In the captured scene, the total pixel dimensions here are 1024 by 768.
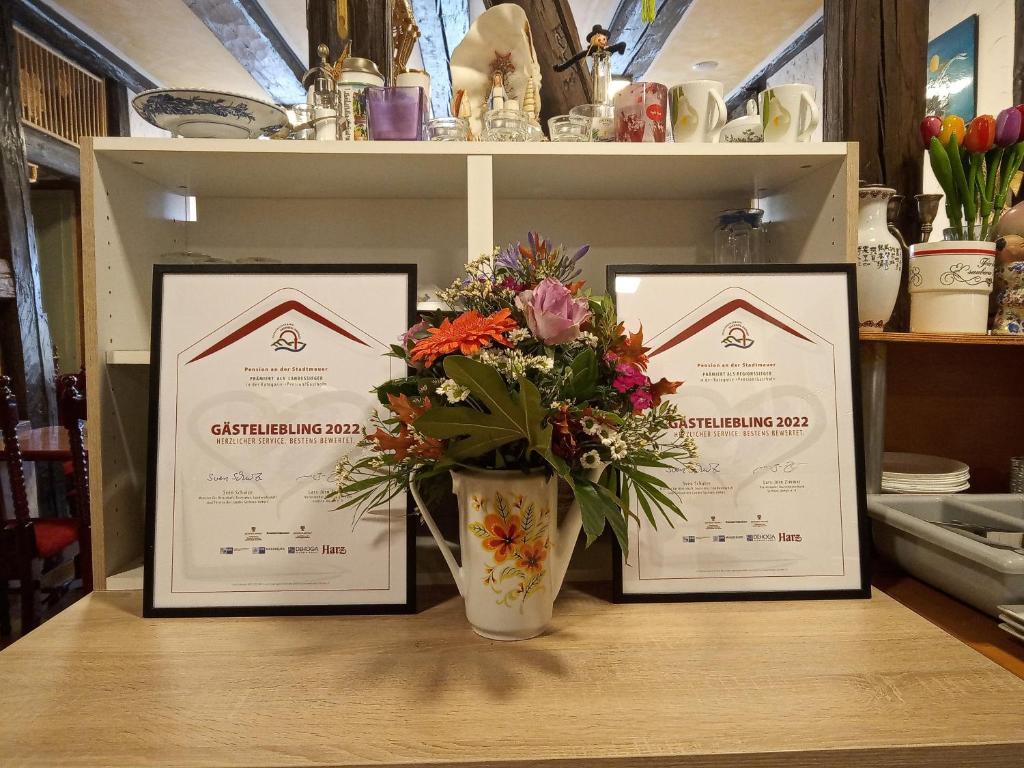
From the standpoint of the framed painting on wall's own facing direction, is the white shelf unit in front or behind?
in front

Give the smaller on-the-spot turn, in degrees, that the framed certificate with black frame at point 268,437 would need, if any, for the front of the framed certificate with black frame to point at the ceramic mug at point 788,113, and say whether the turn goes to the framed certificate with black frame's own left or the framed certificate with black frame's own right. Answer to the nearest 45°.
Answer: approximately 90° to the framed certificate with black frame's own left

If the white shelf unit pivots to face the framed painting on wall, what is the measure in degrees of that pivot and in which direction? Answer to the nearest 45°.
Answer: approximately 135° to its left

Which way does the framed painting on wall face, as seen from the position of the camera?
facing the viewer and to the left of the viewer

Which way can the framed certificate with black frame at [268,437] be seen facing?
toward the camera

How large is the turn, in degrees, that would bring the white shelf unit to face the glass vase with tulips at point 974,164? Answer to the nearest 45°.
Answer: approximately 90° to its left

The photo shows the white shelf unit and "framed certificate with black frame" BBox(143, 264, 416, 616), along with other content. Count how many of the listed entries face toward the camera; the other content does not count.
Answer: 2

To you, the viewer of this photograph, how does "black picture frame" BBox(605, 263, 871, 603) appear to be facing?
facing the viewer

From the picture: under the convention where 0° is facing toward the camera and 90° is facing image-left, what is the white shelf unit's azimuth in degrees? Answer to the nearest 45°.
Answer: approximately 0°

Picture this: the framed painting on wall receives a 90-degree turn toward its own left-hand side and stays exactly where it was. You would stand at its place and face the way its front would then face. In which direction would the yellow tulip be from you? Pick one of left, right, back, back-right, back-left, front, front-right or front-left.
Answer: front-right
